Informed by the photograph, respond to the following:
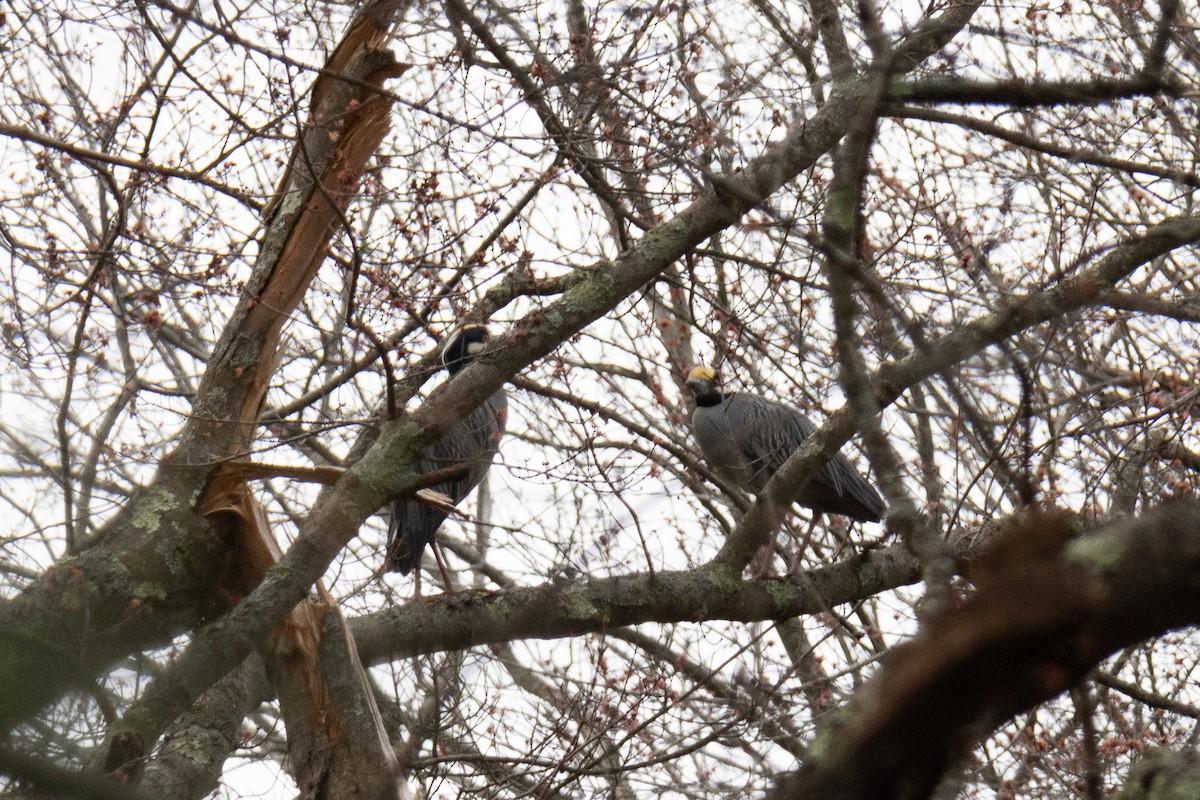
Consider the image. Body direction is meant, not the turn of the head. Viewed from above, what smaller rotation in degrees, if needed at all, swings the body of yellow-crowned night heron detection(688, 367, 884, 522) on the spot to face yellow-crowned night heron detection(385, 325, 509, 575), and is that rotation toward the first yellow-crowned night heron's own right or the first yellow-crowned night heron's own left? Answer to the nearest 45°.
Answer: approximately 45° to the first yellow-crowned night heron's own left

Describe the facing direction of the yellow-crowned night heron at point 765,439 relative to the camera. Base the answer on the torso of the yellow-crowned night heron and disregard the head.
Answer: to the viewer's left
